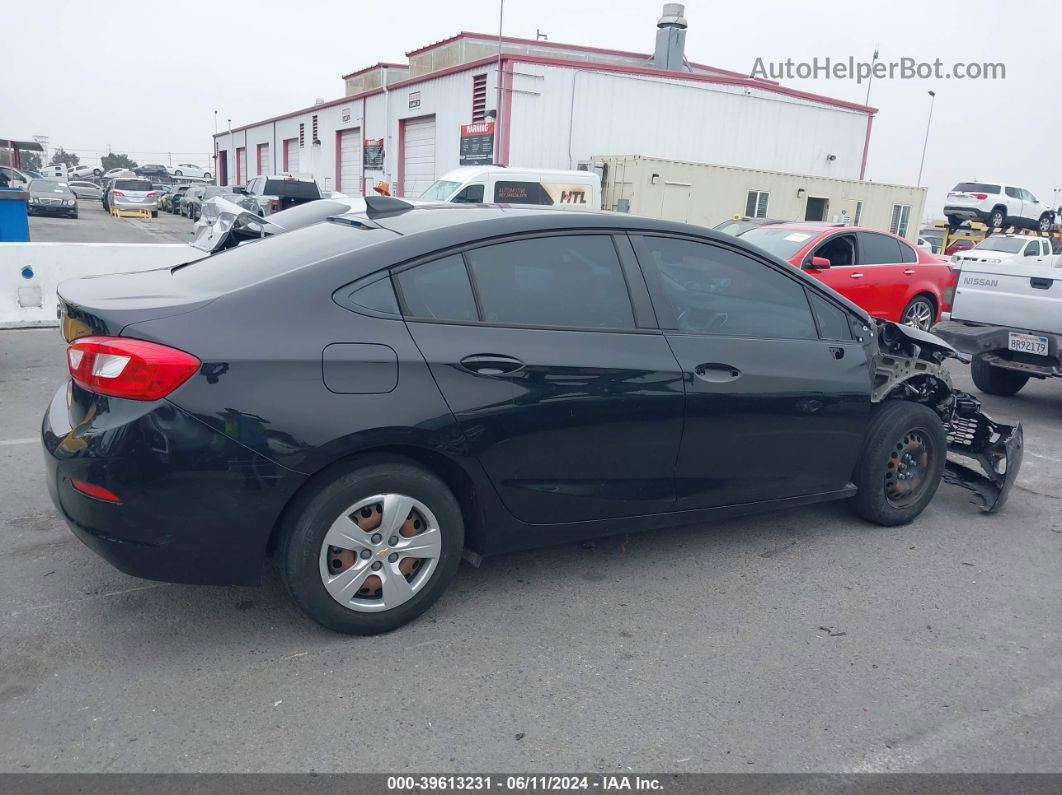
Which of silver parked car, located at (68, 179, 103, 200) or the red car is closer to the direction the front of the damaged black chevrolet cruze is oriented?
the red car

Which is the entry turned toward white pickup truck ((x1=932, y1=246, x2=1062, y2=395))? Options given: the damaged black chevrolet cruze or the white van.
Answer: the damaged black chevrolet cruze

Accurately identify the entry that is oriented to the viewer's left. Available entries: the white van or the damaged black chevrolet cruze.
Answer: the white van

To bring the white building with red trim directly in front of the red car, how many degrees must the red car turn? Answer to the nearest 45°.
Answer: approximately 90° to its right

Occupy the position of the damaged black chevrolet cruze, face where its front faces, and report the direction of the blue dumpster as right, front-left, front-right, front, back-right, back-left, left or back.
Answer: left

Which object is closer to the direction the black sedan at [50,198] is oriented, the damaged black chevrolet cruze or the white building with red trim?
the damaged black chevrolet cruze

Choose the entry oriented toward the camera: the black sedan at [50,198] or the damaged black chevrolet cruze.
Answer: the black sedan

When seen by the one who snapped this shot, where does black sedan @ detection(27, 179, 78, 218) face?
facing the viewer

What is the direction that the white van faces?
to the viewer's left

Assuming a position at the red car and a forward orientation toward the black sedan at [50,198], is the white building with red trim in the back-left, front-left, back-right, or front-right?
front-right

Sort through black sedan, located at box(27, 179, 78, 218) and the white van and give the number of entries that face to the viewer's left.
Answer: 1

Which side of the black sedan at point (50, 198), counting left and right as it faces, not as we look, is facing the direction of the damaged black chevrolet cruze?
front

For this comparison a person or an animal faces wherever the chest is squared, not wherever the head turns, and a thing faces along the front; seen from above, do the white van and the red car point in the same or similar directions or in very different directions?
same or similar directions
